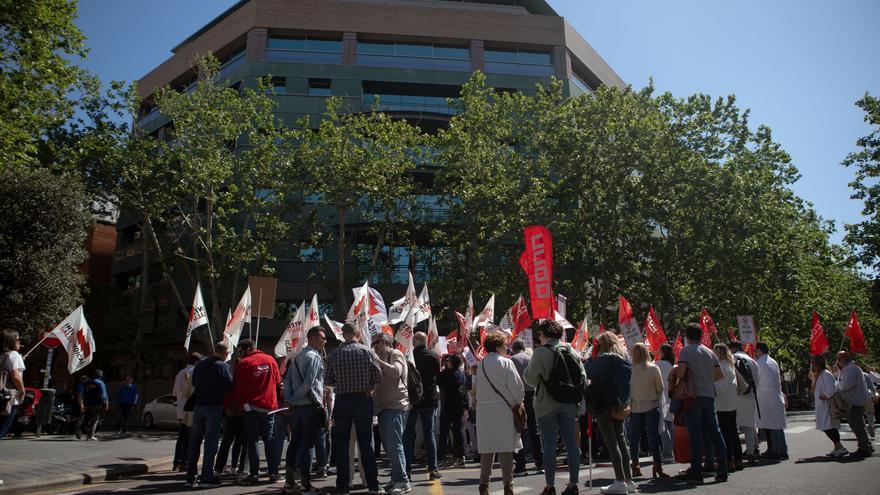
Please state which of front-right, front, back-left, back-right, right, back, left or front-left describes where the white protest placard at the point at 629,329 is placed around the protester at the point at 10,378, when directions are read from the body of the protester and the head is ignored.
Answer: front

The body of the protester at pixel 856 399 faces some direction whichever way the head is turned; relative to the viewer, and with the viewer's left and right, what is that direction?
facing to the left of the viewer

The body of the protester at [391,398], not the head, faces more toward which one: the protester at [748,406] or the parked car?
the parked car

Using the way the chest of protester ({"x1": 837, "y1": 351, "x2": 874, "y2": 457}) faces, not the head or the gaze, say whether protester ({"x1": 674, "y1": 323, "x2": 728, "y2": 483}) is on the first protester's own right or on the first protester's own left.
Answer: on the first protester's own left

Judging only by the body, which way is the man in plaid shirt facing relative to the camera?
away from the camera

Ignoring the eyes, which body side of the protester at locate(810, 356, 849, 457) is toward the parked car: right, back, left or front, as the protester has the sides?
front

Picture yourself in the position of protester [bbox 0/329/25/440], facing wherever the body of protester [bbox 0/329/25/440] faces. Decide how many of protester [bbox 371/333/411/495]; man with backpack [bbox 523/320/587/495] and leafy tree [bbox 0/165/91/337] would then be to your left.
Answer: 1

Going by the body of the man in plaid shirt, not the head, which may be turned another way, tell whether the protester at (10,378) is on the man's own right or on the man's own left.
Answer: on the man's own left

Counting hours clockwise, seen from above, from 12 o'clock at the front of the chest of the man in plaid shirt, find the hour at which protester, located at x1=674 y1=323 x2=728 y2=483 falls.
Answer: The protester is roughly at 3 o'clock from the man in plaid shirt.

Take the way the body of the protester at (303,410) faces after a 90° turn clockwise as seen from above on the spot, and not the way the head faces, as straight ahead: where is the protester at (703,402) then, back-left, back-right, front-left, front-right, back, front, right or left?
front-left

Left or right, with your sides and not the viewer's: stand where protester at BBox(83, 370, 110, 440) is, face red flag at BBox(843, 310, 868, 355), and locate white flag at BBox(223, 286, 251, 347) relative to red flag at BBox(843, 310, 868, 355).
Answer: right

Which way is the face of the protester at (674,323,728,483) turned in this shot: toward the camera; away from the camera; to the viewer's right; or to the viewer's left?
away from the camera
